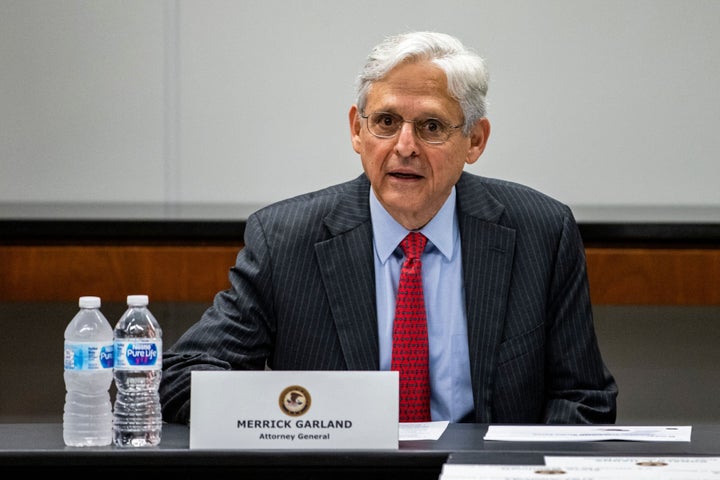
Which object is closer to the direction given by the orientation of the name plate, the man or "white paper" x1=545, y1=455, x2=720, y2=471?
the white paper

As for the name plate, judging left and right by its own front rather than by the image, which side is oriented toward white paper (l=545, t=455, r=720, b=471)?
left

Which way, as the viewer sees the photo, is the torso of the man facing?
toward the camera

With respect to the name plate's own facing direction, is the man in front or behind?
behind

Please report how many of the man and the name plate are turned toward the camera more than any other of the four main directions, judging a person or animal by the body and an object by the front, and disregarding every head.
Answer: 2

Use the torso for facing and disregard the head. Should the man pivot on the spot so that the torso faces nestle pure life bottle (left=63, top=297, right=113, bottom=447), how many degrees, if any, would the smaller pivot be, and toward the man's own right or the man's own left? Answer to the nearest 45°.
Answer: approximately 45° to the man's own right

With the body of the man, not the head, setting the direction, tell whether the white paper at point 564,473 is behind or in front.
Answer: in front

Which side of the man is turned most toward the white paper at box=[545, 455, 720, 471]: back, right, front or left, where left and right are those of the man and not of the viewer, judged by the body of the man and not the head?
front
